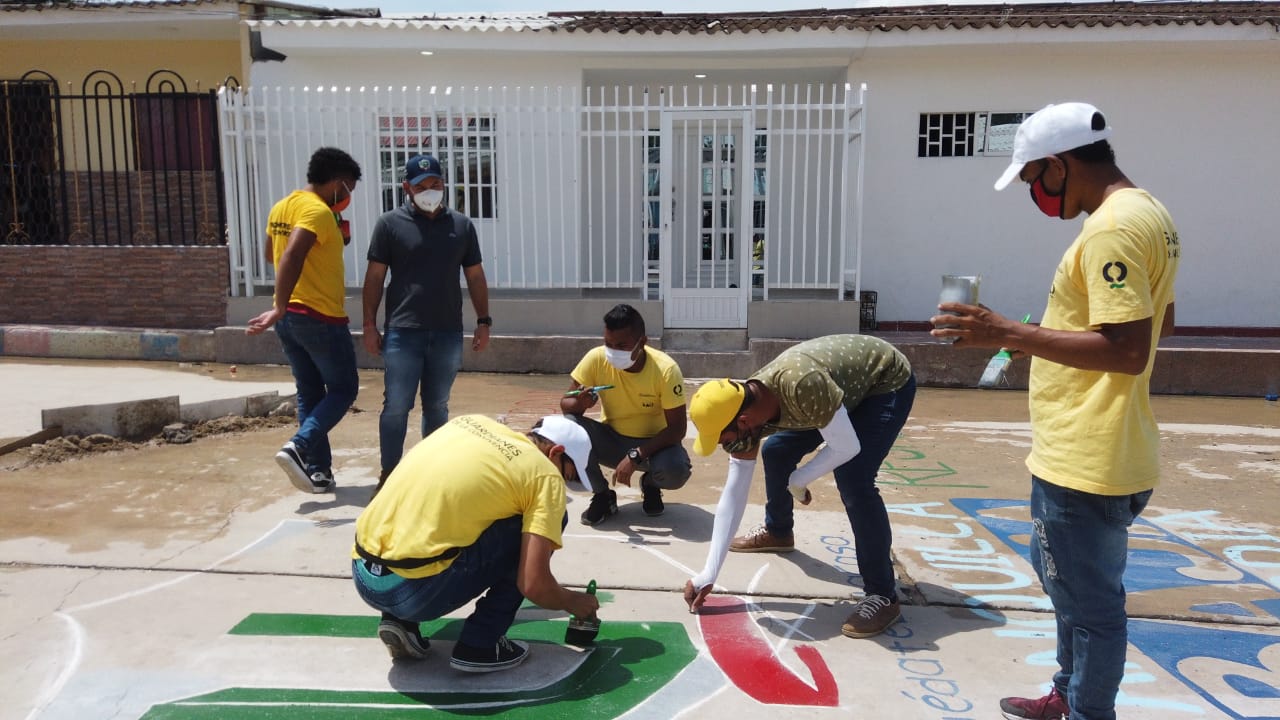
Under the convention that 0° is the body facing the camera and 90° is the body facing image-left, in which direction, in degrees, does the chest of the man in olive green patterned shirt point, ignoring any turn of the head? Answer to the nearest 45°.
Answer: approximately 45°

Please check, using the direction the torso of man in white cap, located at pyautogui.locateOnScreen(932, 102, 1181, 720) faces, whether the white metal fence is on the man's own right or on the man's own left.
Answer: on the man's own right

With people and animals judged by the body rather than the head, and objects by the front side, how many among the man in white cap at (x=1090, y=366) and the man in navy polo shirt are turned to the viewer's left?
1

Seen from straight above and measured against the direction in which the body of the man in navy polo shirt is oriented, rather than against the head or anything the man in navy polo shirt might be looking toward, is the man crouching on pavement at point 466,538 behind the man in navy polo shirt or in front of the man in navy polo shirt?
in front

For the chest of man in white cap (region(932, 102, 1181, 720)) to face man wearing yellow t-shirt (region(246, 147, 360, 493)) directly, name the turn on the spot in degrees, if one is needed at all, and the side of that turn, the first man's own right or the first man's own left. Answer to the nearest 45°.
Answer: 0° — they already face them

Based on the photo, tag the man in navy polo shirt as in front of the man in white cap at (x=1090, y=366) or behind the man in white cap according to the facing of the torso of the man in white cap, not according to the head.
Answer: in front

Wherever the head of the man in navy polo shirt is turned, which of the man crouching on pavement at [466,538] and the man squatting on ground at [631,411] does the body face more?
the man crouching on pavement

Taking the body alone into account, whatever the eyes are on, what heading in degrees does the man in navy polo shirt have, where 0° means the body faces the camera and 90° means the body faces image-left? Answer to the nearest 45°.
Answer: approximately 0°

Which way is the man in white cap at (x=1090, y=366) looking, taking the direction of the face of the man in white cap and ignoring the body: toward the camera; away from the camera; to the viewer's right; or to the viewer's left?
to the viewer's left

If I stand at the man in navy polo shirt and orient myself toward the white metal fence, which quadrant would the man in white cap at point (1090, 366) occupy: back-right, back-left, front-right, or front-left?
back-right

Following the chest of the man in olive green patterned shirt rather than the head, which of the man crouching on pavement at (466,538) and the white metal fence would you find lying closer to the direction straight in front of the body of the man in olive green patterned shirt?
the man crouching on pavement

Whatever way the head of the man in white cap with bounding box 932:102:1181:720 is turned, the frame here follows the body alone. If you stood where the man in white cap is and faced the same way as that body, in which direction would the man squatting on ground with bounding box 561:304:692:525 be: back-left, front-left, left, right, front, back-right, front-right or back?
front-right

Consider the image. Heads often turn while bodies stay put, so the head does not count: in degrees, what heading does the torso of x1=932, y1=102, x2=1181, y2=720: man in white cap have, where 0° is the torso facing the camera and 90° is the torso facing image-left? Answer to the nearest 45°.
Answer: approximately 90°
